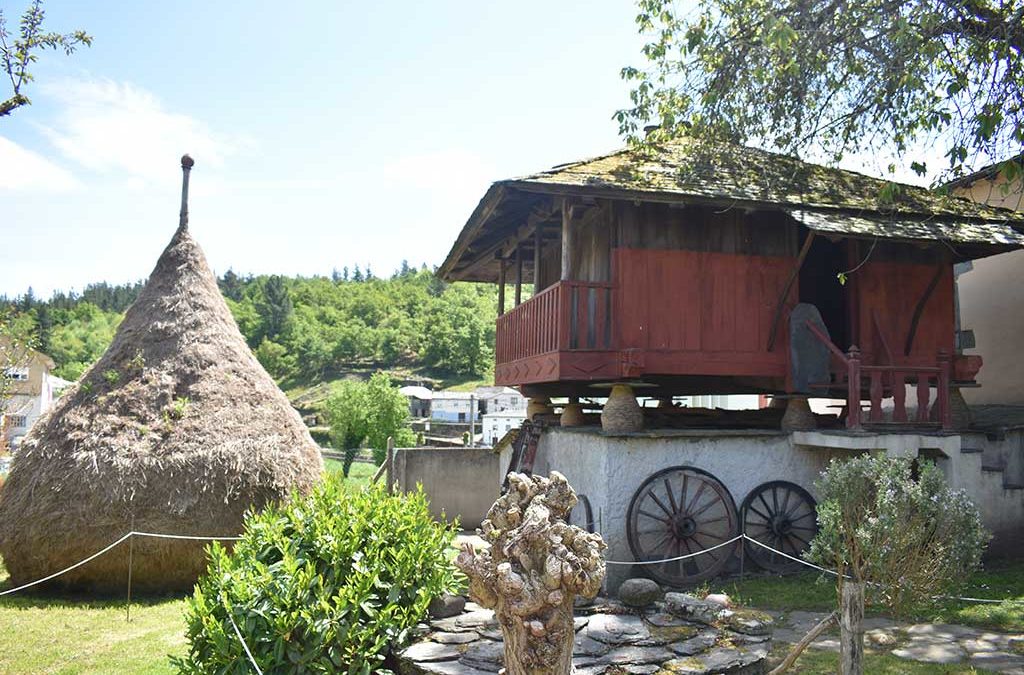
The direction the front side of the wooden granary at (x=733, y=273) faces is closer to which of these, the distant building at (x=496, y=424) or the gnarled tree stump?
the gnarled tree stump

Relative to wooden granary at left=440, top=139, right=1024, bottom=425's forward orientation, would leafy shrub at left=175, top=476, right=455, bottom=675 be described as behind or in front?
in front

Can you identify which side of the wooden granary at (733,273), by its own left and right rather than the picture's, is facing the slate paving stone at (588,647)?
front

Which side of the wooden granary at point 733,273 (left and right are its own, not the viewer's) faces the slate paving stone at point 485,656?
front

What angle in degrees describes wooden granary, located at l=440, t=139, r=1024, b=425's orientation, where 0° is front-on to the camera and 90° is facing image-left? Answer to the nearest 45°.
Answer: approximately 0°

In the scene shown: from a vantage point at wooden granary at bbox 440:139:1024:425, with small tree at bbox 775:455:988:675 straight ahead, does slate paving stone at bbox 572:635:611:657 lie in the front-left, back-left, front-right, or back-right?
front-right

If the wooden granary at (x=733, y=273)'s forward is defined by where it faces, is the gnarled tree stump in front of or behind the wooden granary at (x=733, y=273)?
in front

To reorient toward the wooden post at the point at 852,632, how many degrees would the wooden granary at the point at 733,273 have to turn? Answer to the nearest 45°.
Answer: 0° — it already faces it

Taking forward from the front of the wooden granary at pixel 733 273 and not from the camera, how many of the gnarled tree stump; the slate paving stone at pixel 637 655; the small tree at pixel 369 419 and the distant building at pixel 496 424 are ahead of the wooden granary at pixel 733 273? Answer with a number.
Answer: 2

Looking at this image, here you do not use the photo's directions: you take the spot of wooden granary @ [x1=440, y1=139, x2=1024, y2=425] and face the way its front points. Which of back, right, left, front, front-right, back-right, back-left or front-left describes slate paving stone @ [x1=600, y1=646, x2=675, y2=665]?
front

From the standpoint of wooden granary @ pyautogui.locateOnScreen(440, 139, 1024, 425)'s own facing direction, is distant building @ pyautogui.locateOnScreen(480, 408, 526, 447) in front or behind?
behind

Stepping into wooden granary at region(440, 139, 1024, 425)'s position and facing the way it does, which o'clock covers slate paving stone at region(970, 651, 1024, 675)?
The slate paving stone is roughly at 11 o'clock from the wooden granary.

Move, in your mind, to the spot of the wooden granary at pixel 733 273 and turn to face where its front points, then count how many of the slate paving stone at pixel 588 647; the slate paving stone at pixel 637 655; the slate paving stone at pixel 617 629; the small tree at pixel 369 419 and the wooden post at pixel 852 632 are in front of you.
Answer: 4
